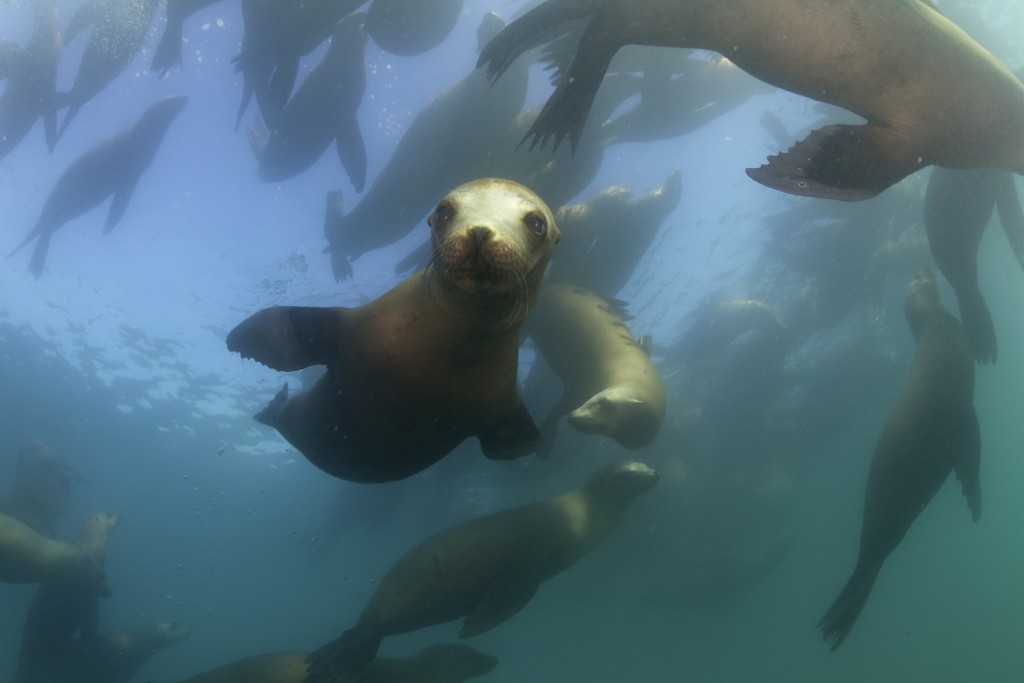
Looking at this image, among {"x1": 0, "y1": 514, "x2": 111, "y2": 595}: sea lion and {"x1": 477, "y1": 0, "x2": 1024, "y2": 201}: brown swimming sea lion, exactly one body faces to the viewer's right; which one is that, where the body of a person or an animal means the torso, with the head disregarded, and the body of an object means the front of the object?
the brown swimming sea lion

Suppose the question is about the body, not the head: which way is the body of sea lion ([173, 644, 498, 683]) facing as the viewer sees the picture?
to the viewer's right

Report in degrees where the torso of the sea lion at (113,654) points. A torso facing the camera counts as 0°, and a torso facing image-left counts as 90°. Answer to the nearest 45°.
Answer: approximately 270°

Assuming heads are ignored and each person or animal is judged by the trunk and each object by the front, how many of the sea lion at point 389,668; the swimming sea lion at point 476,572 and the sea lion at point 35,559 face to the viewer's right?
2

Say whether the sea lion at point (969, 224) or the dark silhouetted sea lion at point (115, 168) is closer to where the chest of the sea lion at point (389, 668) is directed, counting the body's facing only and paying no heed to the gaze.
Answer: the sea lion

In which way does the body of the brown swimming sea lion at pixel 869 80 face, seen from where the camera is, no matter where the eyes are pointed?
to the viewer's right

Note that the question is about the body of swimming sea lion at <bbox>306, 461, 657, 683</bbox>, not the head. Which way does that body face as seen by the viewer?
to the viewer's right
